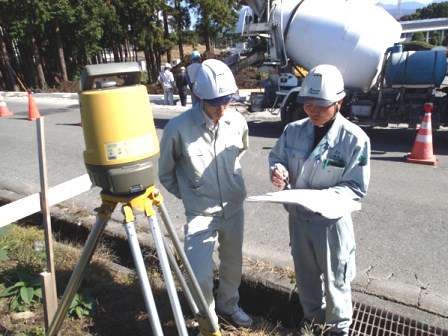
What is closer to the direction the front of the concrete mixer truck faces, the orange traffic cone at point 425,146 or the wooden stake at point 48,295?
the orange traffic cone

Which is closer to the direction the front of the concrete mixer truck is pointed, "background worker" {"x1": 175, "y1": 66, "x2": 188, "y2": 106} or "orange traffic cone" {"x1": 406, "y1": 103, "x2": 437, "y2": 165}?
the orange traffic cone

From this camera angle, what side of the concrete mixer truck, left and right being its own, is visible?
right

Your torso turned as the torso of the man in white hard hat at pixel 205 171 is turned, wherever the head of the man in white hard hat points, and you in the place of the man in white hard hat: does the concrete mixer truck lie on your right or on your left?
on your left

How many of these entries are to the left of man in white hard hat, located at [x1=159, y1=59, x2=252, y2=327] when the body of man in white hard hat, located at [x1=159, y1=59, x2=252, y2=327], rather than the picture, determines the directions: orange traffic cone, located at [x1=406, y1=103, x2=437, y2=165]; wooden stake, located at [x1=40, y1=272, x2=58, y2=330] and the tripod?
1

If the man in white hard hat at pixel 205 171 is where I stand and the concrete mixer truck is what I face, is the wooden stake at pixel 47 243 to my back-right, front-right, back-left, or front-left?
back-left

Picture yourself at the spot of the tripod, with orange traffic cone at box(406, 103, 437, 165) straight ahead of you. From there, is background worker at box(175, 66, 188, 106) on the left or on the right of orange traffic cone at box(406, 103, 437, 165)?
left

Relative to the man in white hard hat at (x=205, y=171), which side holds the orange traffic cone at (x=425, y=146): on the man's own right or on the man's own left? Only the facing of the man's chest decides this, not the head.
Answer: on the man's own left

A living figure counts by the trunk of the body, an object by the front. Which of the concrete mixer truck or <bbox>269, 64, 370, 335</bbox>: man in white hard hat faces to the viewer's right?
the concrete mixer truck

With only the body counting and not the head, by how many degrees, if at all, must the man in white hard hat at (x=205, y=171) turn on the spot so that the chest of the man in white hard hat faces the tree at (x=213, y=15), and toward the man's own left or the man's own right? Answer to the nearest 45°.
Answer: approximately 135° to the man's own left

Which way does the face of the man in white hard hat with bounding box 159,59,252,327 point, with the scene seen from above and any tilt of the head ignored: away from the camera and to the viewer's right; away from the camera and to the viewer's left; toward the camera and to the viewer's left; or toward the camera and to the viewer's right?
toward the camera and to the viewer's right

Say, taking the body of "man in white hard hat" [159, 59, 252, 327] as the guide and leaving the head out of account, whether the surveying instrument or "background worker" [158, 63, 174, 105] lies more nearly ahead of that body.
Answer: the surveying instrument

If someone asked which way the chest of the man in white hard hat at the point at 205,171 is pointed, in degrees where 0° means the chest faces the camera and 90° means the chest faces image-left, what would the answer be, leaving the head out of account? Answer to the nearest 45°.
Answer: approximately 315°

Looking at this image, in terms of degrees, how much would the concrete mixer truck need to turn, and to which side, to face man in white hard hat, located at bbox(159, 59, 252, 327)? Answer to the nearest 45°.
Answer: approximately 90° to its right

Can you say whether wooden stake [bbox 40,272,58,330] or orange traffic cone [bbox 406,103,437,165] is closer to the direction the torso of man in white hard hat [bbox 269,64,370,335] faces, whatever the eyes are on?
the wooden stake
